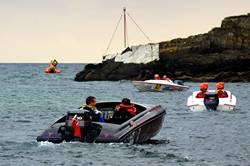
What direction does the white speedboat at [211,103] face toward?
away from the camera

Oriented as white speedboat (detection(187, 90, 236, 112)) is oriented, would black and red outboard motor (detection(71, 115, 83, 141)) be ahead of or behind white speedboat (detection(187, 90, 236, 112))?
behind

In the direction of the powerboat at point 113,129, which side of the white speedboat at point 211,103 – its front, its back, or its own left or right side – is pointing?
back

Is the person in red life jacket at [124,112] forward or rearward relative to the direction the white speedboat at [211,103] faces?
rearward
